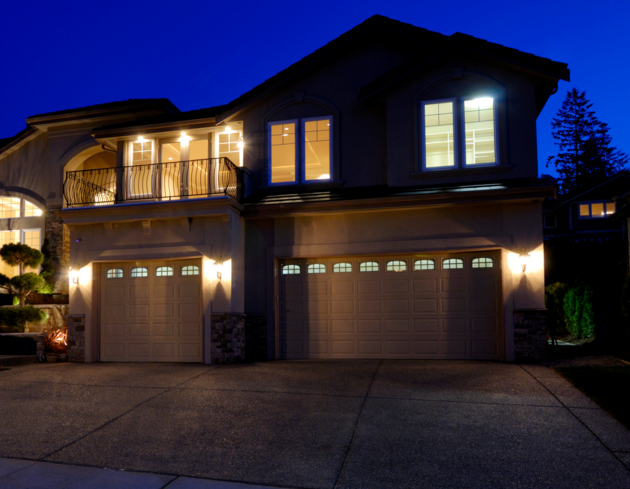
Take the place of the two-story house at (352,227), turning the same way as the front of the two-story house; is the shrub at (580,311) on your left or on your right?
on your left

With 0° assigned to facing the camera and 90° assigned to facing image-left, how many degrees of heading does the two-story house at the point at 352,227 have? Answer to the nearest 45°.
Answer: approximately 0°

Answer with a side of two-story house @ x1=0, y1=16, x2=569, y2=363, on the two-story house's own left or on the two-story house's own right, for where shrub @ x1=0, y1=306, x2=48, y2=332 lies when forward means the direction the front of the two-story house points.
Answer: on the two-story house's own right

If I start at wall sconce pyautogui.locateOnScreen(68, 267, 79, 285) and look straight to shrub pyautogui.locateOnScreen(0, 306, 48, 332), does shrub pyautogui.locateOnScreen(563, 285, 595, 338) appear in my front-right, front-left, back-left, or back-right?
back-right
